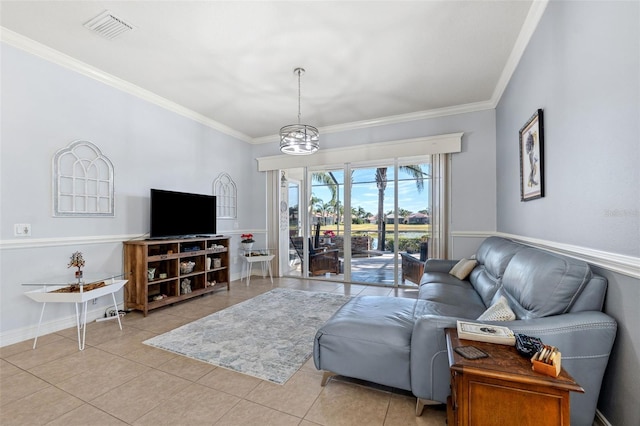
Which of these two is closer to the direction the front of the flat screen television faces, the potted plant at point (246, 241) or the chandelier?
the chandelier

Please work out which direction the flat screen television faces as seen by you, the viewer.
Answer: facing the viewer and to the right of the viewer

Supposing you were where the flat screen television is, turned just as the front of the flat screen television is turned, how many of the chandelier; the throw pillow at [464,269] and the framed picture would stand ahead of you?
3

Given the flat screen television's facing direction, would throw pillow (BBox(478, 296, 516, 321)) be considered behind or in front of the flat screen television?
in front

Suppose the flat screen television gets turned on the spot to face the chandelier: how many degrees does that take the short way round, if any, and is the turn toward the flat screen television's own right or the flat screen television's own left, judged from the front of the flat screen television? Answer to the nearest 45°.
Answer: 0° — it already faces it

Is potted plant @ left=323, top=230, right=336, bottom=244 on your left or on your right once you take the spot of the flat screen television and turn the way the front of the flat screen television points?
on your left

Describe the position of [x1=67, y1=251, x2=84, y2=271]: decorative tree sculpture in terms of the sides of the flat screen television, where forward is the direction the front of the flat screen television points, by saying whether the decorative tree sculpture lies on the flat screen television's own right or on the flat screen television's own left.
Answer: on the flat screen television's own right

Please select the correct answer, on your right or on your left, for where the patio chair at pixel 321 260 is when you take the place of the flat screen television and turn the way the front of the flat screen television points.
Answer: on your left

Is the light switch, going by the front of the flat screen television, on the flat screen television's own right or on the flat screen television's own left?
on the flat screen television's own right

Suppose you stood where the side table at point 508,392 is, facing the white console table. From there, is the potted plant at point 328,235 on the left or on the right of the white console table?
right

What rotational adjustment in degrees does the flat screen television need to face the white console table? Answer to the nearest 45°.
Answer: approximately 90° to its right

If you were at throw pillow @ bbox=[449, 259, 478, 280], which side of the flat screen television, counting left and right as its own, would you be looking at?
front

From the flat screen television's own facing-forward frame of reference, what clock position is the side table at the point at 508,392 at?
The side table is roughly at 1 o'clock from the flat screen television.
